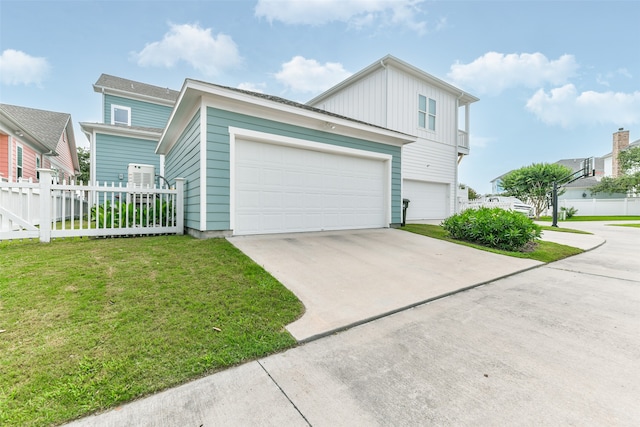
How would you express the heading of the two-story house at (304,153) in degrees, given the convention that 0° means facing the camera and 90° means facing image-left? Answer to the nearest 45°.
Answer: approximately 315°

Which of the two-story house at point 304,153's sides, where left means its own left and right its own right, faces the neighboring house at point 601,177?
left

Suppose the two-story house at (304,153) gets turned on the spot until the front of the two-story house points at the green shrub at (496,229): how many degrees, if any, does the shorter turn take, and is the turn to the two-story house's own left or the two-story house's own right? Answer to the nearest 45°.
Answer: approximately 45° to the two-story house's own left

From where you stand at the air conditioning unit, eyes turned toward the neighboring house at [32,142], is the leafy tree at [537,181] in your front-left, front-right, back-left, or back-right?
back-right

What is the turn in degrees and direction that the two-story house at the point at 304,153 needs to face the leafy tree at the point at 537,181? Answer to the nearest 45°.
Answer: approximately 90° to its left

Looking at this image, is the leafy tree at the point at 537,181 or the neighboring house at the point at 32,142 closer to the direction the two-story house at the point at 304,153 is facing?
the leafy tree

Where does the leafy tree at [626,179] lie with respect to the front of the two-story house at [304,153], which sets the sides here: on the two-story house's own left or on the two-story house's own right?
on the two-story house's own left

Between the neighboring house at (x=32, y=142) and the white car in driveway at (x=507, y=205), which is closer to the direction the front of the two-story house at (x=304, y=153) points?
the white car in driveway
